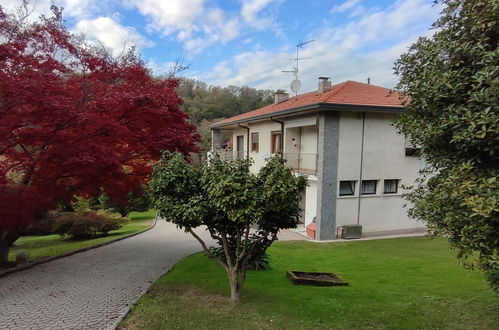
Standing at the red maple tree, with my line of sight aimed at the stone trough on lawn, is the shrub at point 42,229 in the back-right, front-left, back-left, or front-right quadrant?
back-left

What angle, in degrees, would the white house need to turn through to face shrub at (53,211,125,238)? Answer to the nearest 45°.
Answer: approximately 45° to its right

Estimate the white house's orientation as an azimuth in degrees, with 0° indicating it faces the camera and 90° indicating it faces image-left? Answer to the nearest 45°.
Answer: approximately 45°

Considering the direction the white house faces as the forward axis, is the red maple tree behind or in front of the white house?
in front

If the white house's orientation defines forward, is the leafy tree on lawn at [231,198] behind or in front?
in front

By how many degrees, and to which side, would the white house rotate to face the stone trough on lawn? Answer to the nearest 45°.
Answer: approximately 45° to its left

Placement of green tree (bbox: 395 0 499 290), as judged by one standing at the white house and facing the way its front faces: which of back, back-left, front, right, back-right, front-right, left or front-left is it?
front-left
